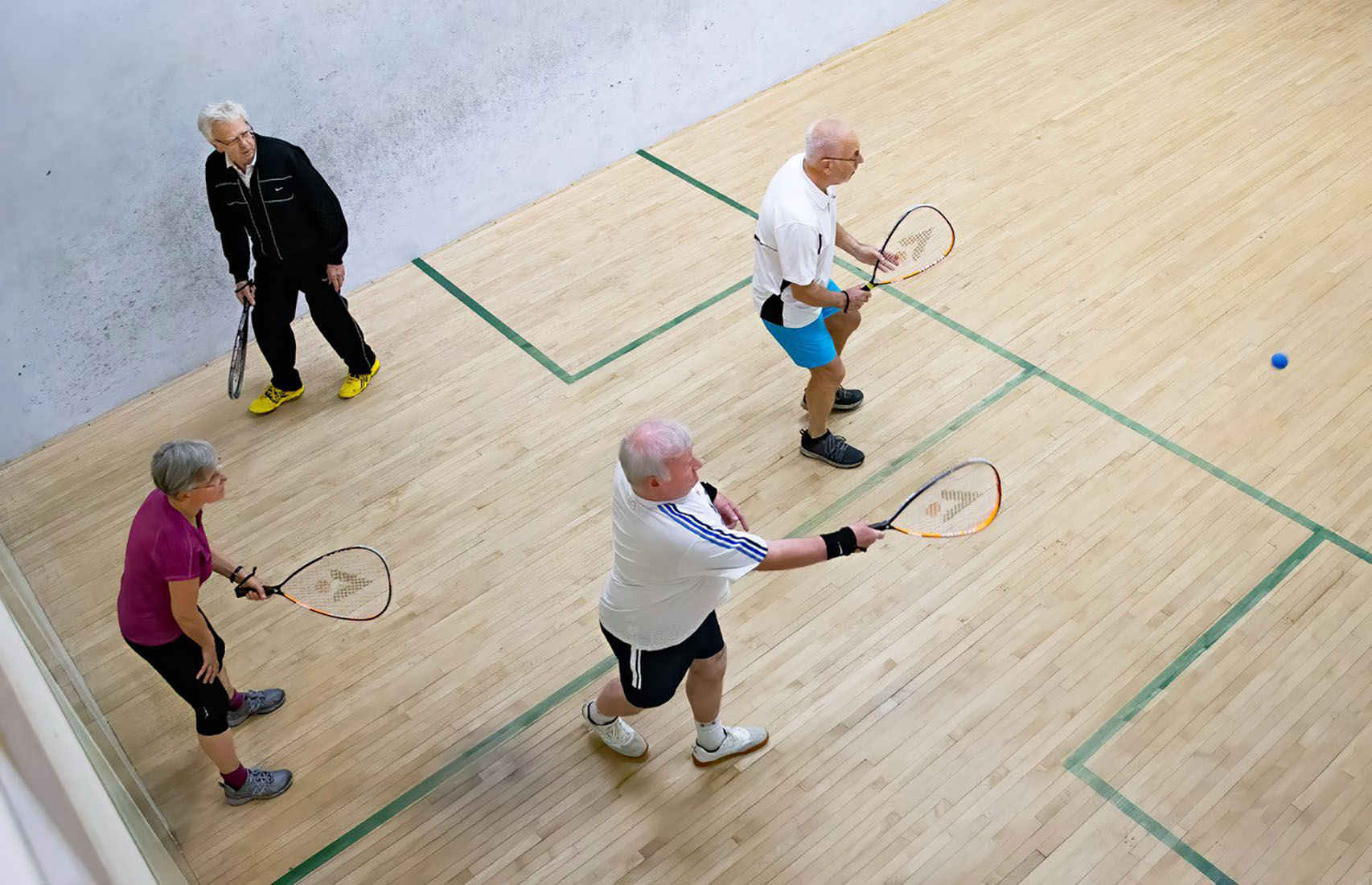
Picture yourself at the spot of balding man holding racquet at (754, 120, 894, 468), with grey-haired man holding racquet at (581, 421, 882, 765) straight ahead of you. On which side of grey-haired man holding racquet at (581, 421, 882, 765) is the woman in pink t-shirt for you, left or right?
right

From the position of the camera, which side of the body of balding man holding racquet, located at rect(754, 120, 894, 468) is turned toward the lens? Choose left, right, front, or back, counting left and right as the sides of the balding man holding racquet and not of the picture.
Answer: right

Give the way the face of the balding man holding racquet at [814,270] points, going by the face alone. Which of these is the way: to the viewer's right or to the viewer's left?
to the viewer's right

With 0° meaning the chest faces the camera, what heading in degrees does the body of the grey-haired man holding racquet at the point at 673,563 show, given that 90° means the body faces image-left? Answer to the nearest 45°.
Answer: approximately 270°

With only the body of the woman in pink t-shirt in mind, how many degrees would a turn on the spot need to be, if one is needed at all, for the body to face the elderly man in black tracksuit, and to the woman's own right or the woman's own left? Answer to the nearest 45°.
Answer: approximately 45° to the woman's own left

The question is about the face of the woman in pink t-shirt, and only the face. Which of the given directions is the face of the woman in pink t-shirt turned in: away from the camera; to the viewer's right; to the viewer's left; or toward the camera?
to the viewer's right

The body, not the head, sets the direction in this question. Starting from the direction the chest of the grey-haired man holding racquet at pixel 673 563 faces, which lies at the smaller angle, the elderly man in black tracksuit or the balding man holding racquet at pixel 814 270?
the balding man holding racquet

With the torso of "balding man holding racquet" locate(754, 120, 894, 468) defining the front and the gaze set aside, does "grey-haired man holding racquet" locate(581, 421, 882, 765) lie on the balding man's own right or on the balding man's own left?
on the balding man's own right

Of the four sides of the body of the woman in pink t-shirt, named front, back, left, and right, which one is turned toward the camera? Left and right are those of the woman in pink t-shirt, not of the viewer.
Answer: right

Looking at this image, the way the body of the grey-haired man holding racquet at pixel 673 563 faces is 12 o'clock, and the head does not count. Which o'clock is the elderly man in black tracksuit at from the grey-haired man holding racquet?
The elderly man in black tracksuit is roughly at 8 o'clock from the grey-haired man holding racquet.

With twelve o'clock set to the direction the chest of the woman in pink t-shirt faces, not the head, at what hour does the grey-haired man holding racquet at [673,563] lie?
The grey-haired man holding racquet is roughly at 1 o'clock from the woman in pink t-shirt.

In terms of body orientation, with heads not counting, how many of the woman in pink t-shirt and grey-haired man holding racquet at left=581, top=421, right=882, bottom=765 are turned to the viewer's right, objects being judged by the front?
2
